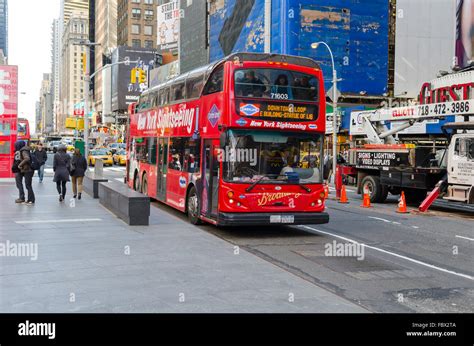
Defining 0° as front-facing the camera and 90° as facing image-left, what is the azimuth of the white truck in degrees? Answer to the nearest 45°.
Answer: approximately 315°

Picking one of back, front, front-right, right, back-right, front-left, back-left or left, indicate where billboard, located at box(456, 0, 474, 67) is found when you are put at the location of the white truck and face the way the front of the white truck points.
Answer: back-left

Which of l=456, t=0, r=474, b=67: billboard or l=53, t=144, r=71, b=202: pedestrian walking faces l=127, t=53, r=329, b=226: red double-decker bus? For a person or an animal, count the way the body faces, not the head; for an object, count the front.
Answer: the billboard

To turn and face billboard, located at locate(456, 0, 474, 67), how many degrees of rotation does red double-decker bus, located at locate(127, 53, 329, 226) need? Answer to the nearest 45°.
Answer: approximately 90° to its left

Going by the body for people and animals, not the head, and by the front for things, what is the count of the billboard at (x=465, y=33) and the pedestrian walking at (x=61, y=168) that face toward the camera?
1

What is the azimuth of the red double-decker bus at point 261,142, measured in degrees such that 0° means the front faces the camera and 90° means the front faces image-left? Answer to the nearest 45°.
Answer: approximately 315°
